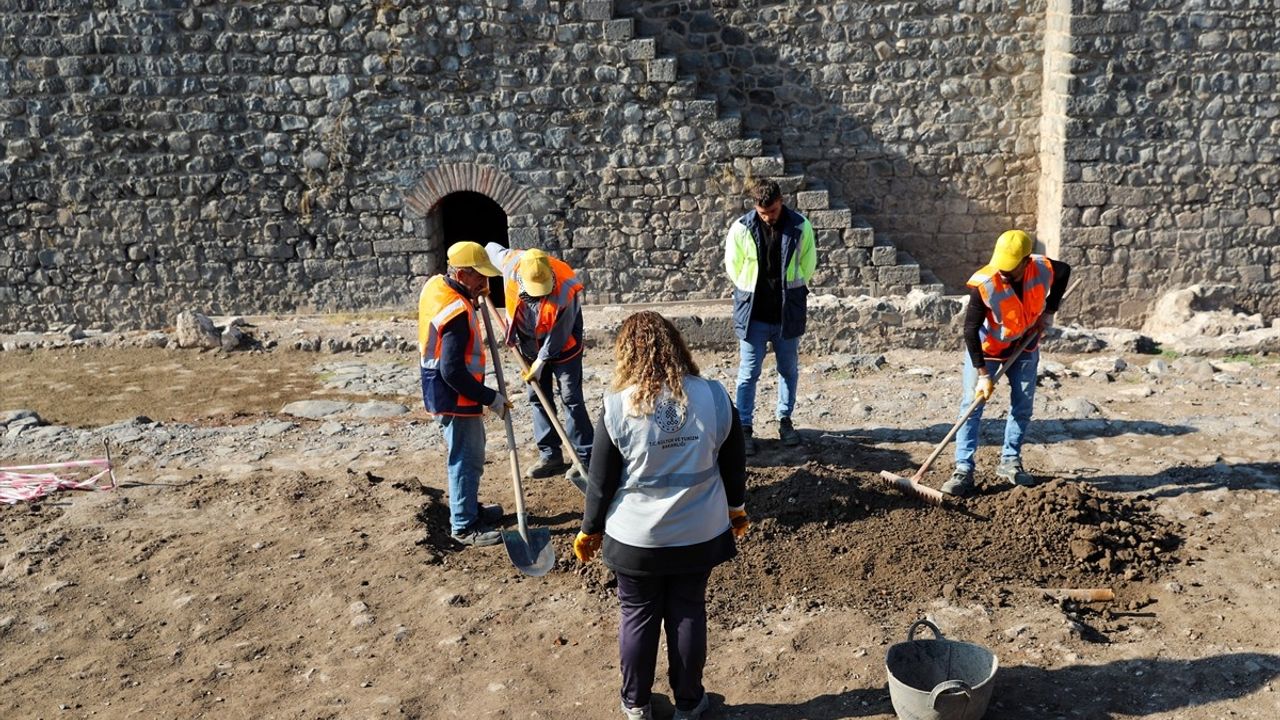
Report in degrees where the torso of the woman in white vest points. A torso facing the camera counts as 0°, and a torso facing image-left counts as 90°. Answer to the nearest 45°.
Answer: approximately 180°

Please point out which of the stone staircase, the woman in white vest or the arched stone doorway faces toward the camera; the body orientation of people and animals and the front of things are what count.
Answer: the arched stone doorway

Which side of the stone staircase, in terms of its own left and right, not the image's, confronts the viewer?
right

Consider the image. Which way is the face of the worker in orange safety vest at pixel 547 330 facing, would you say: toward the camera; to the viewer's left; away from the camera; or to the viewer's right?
toward the camera

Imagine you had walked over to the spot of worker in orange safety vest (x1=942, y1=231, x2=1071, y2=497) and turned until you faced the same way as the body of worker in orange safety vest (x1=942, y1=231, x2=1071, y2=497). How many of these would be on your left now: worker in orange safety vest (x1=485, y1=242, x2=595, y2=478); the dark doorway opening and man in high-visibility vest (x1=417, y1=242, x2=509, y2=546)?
0

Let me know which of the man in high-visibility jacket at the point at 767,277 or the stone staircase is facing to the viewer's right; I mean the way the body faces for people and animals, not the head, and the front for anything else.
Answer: the stone staircase

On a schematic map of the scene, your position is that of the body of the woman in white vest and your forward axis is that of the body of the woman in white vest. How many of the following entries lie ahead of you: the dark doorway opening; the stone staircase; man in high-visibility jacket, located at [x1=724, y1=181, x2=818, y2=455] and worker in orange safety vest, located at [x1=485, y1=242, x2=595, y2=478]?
4

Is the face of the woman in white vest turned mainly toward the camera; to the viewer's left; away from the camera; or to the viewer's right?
away from the camera

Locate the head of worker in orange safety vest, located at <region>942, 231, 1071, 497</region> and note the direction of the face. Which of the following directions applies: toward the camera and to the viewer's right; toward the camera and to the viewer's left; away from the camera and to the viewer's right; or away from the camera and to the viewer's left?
toward the camera and to the viewer's left

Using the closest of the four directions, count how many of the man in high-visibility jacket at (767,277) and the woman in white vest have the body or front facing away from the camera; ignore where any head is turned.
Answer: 1

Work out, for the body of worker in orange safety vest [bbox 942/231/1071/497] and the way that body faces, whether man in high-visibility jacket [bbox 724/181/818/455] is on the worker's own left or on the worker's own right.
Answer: on the worker's own right

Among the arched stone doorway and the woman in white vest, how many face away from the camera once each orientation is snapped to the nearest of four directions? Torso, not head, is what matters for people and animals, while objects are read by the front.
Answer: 1

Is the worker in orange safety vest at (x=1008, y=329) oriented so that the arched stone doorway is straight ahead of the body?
no

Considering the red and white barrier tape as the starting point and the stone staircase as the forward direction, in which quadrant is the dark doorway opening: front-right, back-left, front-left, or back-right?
front-left

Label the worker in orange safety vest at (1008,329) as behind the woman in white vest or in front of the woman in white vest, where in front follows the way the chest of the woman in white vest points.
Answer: in front

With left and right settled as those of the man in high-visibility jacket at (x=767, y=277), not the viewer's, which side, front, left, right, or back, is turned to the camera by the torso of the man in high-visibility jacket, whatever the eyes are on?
front

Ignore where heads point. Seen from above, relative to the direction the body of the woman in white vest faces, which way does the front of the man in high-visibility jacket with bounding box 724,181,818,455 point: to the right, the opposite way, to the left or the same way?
the opposite way

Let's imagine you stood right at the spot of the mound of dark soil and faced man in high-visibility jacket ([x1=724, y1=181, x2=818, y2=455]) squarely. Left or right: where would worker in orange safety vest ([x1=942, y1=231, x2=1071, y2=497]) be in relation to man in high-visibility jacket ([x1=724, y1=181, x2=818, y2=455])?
right

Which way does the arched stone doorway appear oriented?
toward the camera

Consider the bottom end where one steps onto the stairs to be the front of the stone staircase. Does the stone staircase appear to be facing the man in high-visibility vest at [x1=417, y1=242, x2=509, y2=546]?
no

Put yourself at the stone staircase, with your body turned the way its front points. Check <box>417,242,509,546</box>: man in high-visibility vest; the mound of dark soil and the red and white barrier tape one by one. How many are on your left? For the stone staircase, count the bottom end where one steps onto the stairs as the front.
0
